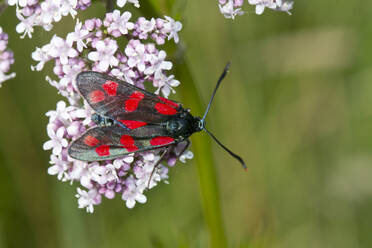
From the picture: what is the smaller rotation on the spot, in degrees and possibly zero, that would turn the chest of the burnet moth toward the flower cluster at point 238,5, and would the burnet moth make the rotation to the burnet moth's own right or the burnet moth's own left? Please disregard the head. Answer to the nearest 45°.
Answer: approximately 45° to the burnet moth's own left

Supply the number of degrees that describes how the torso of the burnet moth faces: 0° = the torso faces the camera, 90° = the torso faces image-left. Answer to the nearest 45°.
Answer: approximately 270°
